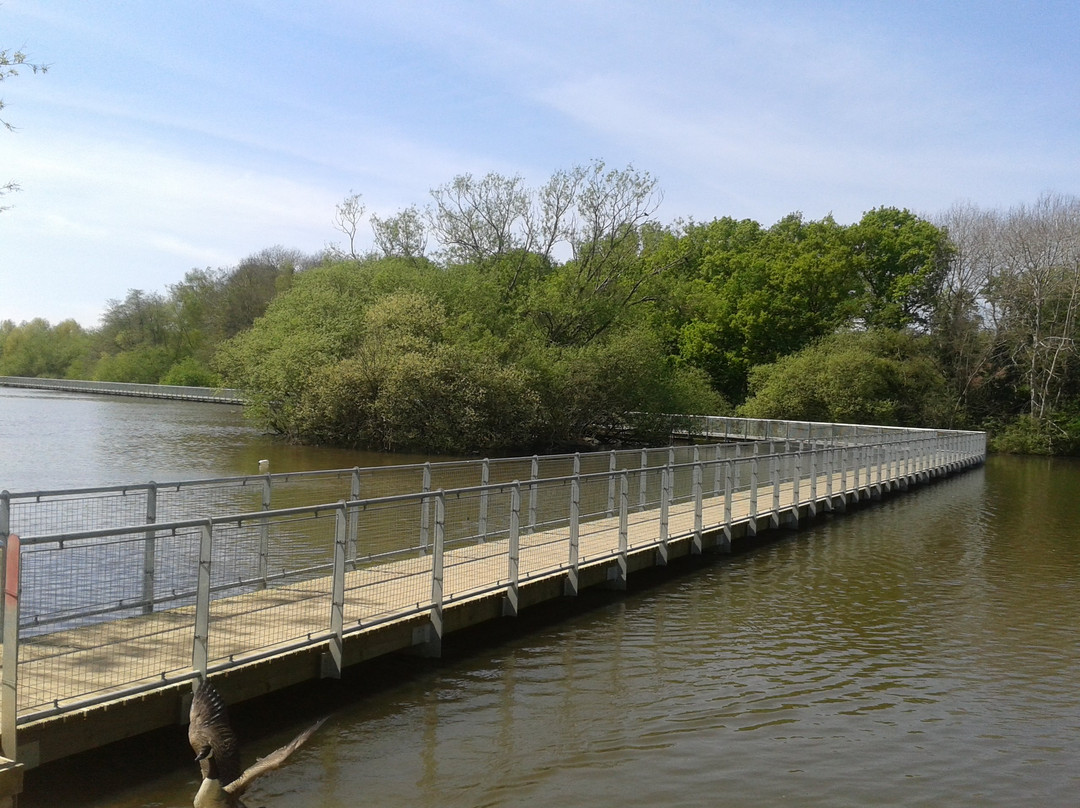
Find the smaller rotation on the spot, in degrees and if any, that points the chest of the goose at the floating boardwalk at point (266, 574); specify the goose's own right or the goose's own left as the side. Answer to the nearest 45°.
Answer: approximately 135° to the goose's own right

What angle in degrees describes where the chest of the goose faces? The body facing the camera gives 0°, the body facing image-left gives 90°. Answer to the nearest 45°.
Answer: approximately 45°
